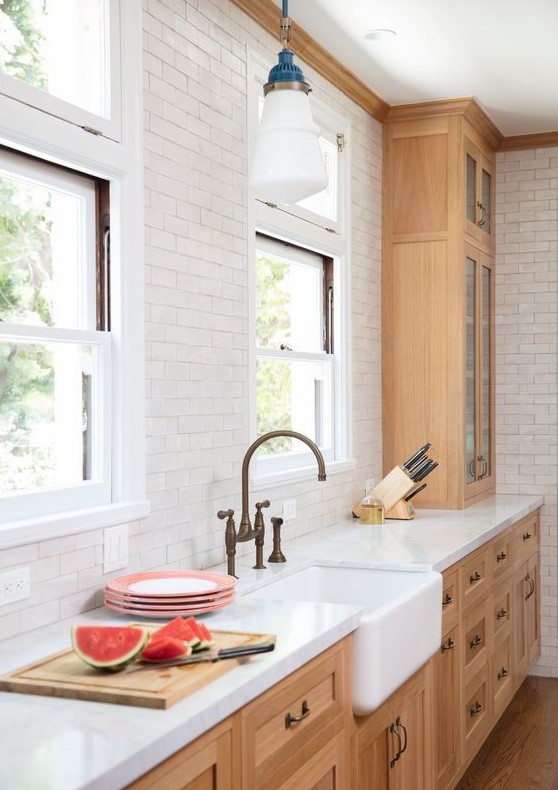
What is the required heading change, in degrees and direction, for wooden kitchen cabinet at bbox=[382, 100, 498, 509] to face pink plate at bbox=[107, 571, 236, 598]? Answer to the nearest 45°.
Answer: approximately 90° to its right

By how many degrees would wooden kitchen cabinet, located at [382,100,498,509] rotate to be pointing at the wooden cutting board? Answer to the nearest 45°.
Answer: approximately 90° to its right

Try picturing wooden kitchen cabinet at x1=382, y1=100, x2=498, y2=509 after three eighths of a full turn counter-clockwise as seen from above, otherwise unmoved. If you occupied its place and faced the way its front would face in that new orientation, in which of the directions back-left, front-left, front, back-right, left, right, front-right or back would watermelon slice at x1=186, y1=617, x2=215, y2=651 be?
back-left

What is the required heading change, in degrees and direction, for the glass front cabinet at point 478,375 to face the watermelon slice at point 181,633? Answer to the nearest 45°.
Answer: approximately 90° to its right

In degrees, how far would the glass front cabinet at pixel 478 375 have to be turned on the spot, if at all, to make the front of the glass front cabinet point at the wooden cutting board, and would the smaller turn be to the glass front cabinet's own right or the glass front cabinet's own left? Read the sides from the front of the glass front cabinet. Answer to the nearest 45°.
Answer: approximately 90° to the glass front cabinet's own right

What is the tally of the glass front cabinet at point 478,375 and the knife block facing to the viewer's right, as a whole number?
2

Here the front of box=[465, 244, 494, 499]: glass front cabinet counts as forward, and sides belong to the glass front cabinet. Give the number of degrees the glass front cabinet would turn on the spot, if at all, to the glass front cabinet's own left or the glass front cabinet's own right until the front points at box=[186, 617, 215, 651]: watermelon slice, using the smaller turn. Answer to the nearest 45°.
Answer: approximately 90° to the glass front cabinet's own right

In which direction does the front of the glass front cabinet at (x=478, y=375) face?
to the viewer's right

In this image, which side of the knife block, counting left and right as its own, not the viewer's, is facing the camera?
right

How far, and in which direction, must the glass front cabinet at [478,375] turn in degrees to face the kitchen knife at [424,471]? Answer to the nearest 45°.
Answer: approximately 90° to its right

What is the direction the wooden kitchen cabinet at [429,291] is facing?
to the viewer's right
